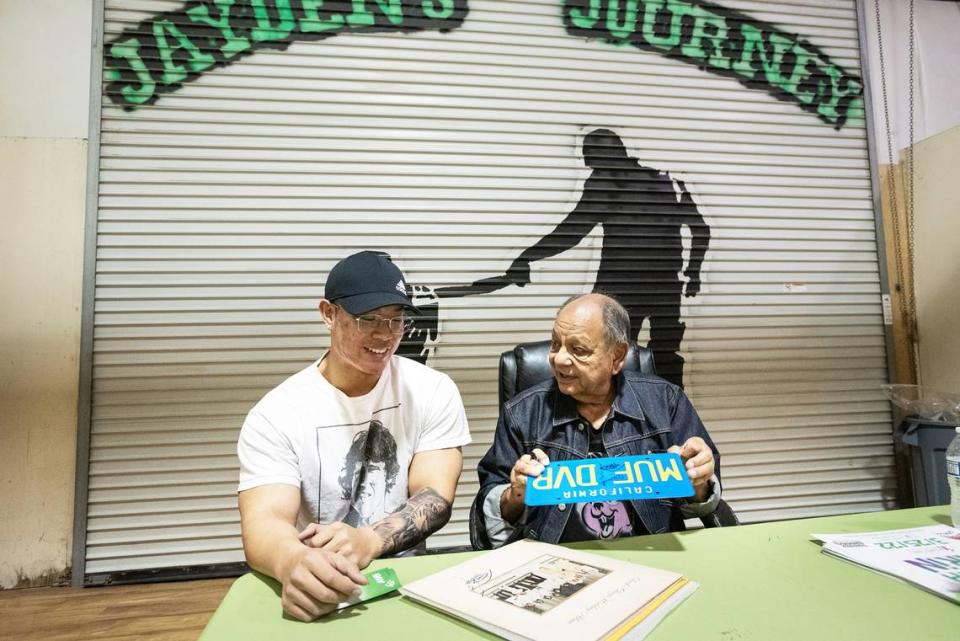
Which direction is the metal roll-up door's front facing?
toward the camera

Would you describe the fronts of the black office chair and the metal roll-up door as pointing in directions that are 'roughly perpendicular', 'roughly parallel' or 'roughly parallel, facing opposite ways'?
roughly parallel

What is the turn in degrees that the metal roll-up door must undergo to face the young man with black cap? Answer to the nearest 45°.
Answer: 0° — it already faces them

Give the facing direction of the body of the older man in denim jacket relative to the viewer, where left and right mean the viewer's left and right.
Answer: facing the viewer

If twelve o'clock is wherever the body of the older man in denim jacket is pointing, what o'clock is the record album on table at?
The record album on table is roughly at 12 o'clock from the older man in denim jacket.

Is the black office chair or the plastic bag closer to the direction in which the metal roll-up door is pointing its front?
the black office chair

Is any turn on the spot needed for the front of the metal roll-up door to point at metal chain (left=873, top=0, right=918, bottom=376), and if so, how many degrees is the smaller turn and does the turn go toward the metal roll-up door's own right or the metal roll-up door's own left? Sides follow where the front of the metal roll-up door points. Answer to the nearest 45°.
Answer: approximately 90° to the metal roll-up door's own left

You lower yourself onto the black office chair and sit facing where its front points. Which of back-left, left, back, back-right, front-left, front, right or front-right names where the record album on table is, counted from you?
front

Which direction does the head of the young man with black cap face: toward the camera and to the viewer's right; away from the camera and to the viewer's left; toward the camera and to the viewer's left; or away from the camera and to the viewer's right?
toward the camera and to the viewer's right

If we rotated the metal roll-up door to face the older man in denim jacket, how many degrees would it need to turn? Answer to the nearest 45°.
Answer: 0° — it already faces them

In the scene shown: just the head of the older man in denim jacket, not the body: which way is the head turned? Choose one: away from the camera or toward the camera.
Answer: toward the camera

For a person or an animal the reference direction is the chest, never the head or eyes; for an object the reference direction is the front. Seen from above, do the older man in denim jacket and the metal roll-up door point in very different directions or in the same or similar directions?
same or similar directions

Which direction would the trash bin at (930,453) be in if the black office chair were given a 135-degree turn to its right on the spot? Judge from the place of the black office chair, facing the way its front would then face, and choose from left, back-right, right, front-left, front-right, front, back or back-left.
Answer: right

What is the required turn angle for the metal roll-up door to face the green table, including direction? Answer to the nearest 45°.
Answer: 0° — it already faces it

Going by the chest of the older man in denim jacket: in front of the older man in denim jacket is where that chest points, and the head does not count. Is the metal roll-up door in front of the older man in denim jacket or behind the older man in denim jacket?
behind

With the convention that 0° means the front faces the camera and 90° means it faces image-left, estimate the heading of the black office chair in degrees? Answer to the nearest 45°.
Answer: approximately 0°

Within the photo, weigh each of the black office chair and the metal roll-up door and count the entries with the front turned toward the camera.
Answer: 2

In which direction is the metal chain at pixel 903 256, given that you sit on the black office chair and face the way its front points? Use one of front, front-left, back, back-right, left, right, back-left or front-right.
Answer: back-left

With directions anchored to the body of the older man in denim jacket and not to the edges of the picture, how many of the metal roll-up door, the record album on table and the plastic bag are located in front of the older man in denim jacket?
1
